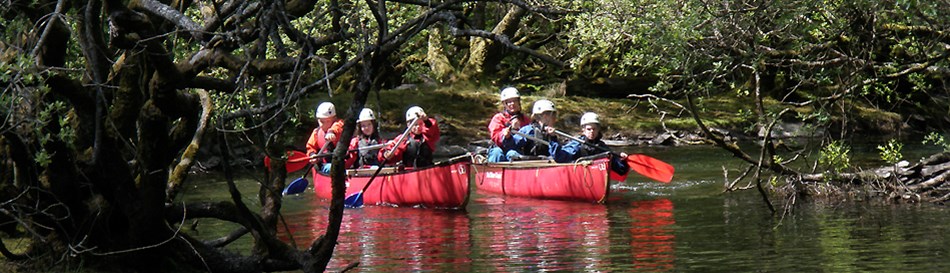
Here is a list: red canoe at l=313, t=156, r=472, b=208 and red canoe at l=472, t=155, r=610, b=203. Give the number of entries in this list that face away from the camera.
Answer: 0

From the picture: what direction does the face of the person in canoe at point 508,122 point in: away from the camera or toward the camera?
toward the camera

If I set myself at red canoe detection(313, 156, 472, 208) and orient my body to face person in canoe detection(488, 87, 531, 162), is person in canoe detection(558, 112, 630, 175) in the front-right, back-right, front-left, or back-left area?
front-right

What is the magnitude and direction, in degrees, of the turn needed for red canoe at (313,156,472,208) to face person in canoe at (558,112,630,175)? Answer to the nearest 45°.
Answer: approximately 45° to its left

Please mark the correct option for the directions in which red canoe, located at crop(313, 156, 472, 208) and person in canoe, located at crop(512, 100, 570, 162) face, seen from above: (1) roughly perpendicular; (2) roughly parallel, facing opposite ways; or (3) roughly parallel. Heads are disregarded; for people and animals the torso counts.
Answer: roughly parallel
